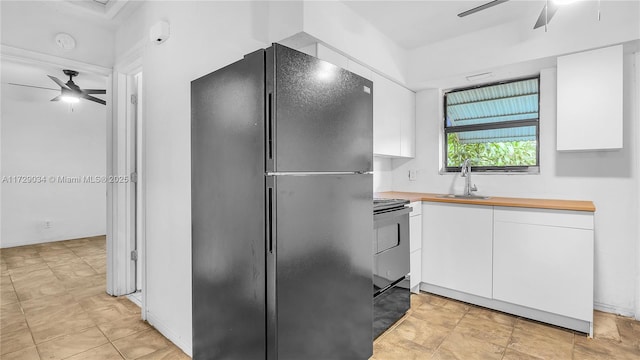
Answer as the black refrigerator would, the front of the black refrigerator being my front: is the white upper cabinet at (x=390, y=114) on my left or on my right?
on my left

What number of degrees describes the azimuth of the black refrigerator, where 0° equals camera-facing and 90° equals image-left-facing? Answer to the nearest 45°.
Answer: approximately 315°

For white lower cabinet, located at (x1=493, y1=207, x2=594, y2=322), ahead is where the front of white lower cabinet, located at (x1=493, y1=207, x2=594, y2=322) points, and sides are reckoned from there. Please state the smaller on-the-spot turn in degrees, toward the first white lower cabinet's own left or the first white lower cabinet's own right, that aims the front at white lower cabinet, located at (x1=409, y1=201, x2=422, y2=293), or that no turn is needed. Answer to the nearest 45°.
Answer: approximately 45° to the first white lower cabinet's own right

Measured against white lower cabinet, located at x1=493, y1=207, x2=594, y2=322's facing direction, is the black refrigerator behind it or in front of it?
in front

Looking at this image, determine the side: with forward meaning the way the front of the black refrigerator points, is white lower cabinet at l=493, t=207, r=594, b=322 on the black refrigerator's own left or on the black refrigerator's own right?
on the black refrigerator's own left

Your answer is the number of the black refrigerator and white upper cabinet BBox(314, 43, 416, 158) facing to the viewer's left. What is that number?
0

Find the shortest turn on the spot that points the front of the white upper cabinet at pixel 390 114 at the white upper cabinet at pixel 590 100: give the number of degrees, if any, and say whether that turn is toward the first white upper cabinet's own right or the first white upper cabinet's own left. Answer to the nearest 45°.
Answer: approximately 45° to the first white upper cabinet's own left

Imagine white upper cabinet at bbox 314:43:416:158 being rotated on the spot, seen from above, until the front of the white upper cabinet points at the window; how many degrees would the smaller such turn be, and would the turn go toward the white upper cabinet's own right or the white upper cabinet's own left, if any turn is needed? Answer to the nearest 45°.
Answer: approximately 45° to the white upper cabinet's own left
